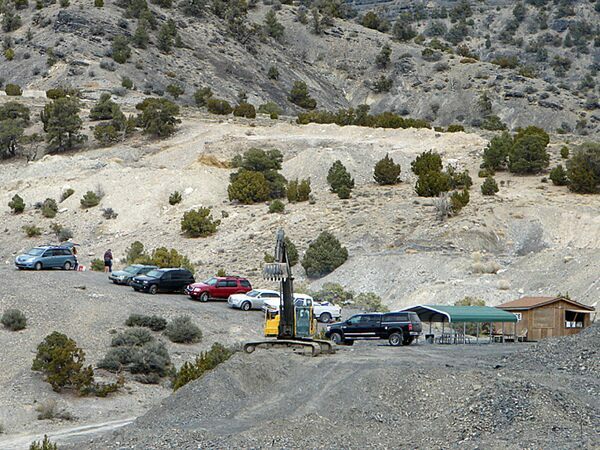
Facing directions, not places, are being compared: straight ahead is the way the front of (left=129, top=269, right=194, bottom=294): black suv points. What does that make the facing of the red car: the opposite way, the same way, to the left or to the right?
the same way

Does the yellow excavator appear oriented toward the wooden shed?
no

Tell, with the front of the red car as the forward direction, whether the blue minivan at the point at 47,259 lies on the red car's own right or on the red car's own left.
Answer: on the red car's own right

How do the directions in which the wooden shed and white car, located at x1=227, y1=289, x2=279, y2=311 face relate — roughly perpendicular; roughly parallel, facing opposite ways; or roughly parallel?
roughly perpendicular

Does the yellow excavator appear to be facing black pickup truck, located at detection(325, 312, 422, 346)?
no

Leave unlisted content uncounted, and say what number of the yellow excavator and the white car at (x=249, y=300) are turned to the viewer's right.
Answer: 0

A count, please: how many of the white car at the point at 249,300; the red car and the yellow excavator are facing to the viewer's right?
0

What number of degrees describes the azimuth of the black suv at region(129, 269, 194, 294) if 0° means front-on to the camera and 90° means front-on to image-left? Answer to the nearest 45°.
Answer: approximately 45°

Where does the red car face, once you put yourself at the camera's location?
facing the viewer and to the left of the viewer

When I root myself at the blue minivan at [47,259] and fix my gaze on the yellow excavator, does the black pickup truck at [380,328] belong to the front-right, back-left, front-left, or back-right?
front-left

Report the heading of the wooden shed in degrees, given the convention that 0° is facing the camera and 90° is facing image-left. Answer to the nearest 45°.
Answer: approximately 315°

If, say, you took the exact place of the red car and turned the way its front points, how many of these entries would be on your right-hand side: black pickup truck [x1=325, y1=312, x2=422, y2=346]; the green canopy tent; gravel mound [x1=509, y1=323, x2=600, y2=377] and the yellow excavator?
0
